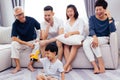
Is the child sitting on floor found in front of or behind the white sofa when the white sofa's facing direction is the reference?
in front

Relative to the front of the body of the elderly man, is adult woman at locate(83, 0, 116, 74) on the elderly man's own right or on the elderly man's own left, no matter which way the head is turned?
on the elderly man's own left

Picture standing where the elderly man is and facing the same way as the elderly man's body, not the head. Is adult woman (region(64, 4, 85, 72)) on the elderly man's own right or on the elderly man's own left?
on the elderly man's own left

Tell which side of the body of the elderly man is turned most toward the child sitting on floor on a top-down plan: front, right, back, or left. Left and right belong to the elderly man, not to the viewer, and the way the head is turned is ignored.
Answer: front

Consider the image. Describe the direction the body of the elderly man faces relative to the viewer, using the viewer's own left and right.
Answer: facing the viewer

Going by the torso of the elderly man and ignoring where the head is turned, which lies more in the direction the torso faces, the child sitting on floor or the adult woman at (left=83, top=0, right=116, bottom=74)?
the child sitting on floor
